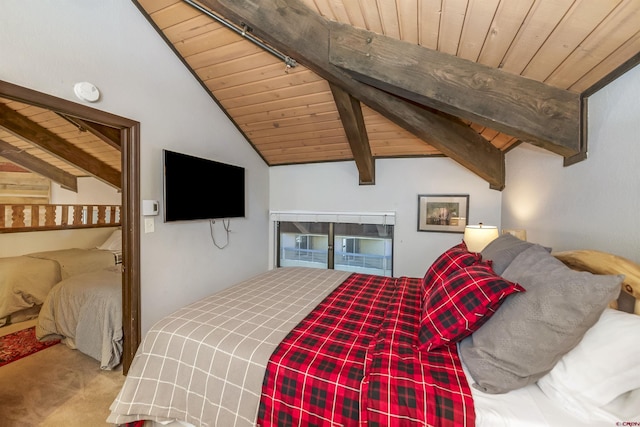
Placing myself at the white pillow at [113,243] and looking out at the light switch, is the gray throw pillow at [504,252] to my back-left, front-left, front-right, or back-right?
front-left

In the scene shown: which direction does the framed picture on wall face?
toward the camera

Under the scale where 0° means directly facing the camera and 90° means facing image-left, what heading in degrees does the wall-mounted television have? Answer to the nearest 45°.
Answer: approximately 315°

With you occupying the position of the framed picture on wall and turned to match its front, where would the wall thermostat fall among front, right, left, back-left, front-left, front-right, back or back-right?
front-right

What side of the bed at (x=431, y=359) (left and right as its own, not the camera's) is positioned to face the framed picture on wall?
right

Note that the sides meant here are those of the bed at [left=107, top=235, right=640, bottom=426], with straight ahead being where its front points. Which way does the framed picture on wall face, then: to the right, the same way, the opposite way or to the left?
to the left

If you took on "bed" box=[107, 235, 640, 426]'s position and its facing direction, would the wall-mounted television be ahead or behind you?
ahead

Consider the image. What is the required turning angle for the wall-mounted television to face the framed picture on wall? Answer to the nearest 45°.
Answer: approximately 45° to its left

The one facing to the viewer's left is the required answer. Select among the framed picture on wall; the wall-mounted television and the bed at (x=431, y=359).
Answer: the bed

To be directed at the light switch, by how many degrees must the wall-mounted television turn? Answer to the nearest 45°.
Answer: approximately 90° to its right

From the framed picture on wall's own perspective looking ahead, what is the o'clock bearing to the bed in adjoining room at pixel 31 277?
The bed in adjoining room is roughly at 2 o'clock from the framed picture on wall.

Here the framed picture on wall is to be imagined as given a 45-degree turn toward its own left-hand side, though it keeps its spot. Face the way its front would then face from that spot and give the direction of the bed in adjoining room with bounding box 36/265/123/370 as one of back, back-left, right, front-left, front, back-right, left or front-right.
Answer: right

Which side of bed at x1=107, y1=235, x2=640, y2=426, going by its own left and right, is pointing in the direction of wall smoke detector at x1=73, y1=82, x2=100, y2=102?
front

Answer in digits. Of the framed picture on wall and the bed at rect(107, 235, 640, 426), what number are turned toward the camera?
1

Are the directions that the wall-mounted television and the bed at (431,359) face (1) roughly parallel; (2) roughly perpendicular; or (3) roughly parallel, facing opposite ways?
roughly parallel, facing opposite ways

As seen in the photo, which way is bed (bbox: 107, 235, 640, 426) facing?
to the viewer's left

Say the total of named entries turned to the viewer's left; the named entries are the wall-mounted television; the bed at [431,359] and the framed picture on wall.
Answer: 1
